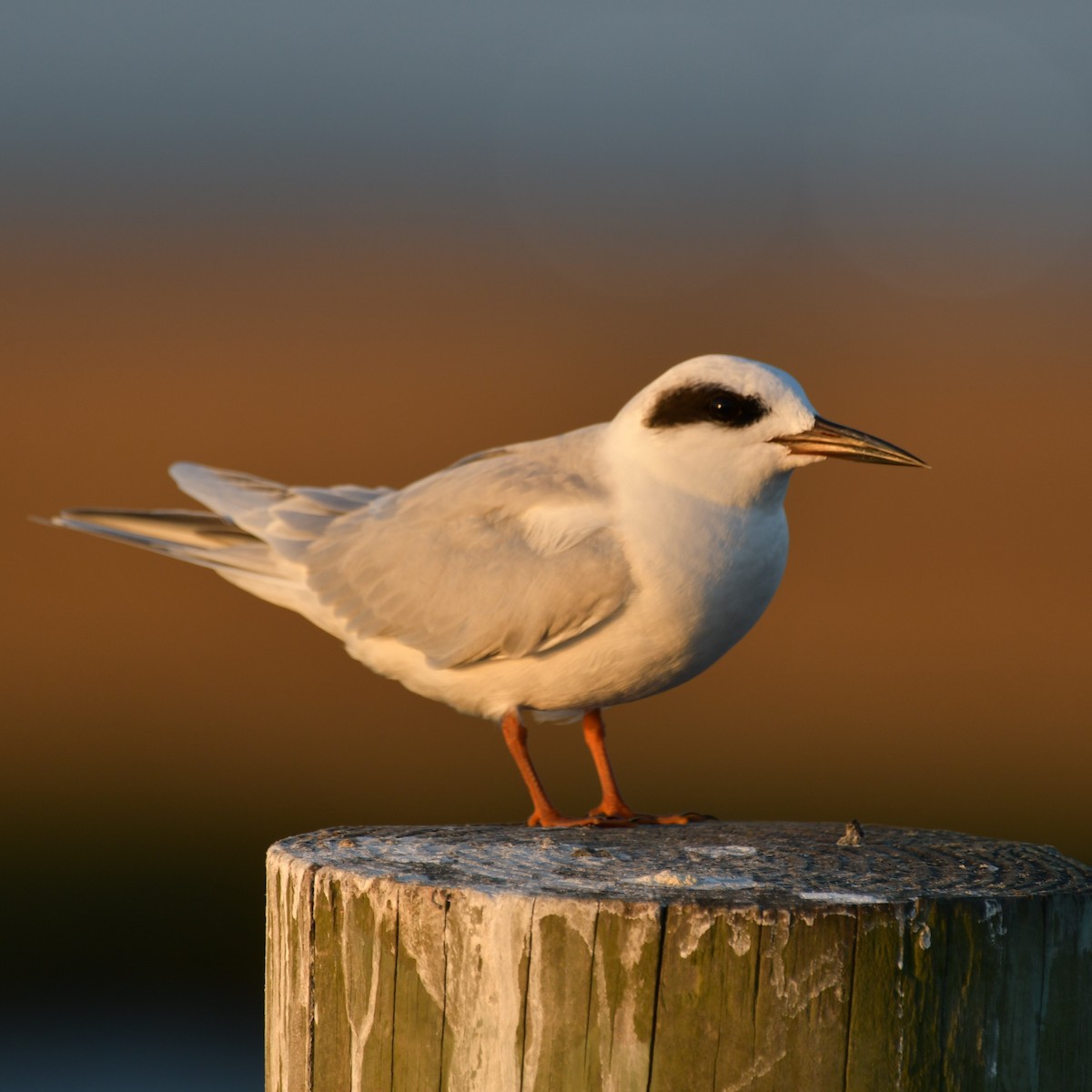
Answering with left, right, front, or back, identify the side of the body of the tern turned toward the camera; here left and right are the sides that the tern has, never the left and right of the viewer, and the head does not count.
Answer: right
